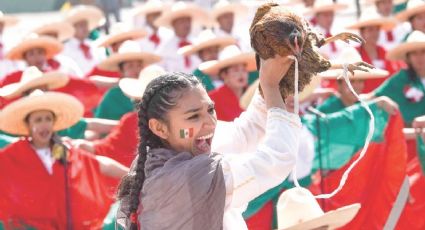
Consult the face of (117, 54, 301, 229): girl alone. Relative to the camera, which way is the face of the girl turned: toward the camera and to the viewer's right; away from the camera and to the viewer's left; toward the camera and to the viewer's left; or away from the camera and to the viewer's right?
toward the camera and to the viewer's right

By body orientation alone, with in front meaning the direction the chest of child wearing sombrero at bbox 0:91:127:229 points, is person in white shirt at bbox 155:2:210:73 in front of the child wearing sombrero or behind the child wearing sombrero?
behind

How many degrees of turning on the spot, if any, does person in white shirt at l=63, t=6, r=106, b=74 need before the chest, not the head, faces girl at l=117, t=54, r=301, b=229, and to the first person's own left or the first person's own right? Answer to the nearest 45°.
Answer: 0° — they already face them

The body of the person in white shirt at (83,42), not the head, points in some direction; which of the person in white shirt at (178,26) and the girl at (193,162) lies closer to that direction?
the girl

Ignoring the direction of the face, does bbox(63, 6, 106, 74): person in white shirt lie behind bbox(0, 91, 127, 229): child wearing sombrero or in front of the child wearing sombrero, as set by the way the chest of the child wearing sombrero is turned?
behind

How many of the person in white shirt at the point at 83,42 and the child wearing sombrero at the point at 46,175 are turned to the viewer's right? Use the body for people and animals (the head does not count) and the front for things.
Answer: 0

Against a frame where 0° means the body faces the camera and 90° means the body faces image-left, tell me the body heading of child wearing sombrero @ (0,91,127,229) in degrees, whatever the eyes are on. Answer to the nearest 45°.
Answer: approximately 0°
